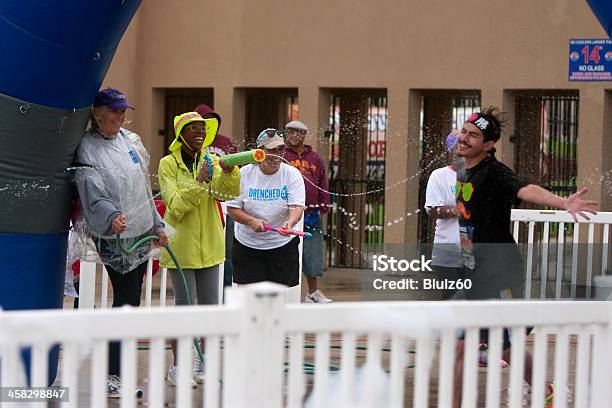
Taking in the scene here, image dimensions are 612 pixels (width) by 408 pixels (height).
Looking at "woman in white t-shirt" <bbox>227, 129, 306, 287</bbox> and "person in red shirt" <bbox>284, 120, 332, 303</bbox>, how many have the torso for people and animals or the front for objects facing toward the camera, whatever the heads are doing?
2

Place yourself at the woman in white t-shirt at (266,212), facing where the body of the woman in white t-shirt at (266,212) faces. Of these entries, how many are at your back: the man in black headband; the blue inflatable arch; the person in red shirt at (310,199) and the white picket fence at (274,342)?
1

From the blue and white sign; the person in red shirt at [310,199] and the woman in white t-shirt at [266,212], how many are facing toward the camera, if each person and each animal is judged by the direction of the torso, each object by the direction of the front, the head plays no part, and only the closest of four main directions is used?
3

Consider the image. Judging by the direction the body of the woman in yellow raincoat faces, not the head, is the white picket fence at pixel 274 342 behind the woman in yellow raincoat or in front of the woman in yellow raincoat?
in front

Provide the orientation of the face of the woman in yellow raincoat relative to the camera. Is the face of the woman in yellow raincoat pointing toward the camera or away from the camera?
toward the camera

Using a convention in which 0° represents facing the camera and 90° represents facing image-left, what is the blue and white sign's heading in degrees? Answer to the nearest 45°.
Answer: approximately 0°

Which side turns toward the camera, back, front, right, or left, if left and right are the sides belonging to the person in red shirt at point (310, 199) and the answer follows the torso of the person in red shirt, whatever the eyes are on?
front

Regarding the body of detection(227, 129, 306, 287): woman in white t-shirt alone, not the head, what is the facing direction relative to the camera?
toward the camera

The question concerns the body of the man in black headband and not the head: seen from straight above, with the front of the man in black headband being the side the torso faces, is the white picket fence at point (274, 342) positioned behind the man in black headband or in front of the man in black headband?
in front

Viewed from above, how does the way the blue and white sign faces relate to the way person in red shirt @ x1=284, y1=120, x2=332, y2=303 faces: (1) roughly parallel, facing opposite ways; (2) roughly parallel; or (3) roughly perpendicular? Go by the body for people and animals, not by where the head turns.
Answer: roughly parallel

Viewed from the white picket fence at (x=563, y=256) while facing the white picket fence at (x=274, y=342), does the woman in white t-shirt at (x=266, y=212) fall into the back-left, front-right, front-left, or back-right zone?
front-right

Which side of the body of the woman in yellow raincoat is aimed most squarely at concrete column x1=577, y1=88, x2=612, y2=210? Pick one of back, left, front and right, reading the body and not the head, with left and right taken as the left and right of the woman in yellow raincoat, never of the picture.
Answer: left
